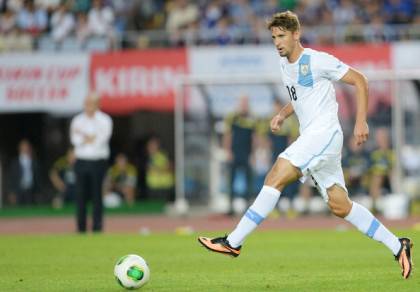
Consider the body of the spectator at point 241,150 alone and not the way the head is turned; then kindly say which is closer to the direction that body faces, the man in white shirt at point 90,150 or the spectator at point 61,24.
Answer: the man in white shirt

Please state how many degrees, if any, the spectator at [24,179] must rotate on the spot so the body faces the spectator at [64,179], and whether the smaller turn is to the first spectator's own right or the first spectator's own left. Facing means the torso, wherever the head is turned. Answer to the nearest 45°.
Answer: approximately 90° to the first spectator's own left

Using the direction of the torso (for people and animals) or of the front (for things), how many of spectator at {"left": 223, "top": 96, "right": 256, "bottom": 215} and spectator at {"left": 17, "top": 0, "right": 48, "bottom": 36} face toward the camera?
2

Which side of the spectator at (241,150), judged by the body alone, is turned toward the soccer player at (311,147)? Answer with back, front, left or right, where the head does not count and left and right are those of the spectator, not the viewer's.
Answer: front

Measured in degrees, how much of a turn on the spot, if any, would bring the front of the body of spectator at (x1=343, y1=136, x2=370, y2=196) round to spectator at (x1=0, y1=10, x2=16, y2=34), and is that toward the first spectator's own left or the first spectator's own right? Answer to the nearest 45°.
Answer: approximately 90° to the first spectator's own right

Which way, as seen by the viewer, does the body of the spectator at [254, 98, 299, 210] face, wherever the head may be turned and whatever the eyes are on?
toward the camera

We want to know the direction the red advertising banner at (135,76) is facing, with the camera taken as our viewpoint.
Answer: facing the viewer

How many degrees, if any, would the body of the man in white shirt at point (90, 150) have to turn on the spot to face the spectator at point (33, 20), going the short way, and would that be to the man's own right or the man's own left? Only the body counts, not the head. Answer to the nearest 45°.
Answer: approximately 180°

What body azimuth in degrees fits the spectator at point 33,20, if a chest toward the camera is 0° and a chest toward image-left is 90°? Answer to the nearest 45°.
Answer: approximately 0°

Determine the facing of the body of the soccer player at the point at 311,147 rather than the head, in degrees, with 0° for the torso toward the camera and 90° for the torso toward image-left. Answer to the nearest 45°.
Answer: approximately 45°
